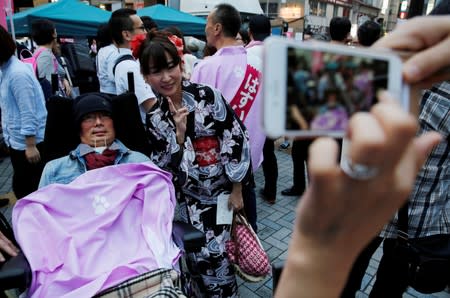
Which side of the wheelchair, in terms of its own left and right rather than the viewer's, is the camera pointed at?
front

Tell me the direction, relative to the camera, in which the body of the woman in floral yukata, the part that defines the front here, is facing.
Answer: toward the camera

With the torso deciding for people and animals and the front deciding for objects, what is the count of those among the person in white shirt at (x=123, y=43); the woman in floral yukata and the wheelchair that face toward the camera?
2

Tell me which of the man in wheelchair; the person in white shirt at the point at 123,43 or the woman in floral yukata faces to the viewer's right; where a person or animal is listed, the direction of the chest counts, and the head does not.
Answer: the person in white shirt

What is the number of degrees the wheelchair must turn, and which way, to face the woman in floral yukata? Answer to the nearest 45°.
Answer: approximately 45° to its left

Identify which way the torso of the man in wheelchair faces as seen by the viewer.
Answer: toward the camera

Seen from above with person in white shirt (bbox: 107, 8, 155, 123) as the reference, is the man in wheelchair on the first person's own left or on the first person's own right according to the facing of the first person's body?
on the first person's own right

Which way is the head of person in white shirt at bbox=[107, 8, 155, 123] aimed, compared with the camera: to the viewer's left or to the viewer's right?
to the viewer's right
